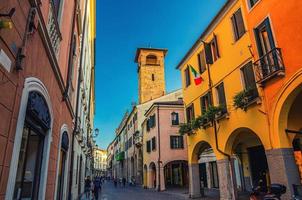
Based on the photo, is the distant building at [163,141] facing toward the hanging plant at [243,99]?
no

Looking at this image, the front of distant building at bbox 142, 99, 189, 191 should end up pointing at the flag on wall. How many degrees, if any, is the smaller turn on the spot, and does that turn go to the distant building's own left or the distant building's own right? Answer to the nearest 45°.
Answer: approximately 45° to the distant building's own left

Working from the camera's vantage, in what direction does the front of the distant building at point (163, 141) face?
facing the viewer and to the left of the viewer

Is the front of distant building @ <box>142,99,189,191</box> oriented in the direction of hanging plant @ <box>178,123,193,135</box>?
no

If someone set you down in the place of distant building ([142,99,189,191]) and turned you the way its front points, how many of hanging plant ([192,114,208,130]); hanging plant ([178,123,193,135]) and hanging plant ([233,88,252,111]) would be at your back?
0

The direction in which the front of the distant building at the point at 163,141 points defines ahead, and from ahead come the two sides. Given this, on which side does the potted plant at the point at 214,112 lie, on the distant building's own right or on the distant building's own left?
on the distant building's own left

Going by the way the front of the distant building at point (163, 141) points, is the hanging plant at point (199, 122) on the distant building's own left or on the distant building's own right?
on the distant building's own left
